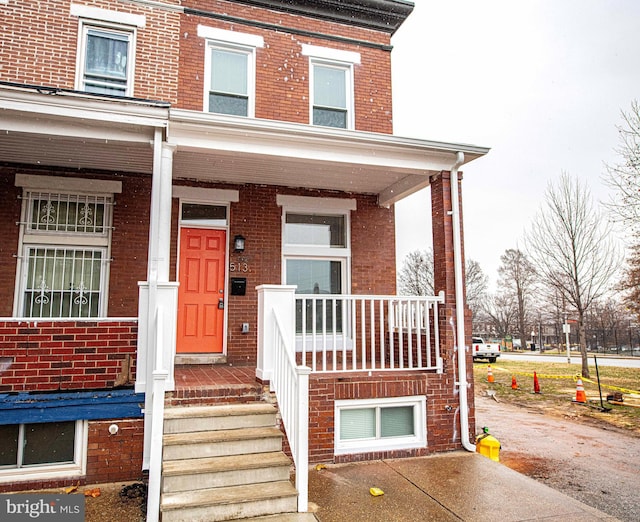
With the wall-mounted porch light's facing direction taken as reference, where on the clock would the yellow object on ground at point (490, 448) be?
The yellow object on ground is roughly at 10 o'clock from the wall-mounted porch light.

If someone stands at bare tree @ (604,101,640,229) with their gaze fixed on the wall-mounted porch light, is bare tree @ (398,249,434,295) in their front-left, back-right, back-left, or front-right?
back-right

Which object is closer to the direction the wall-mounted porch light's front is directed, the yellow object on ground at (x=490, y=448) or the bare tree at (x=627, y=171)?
the yellow object on ground

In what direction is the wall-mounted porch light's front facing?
toward the camera

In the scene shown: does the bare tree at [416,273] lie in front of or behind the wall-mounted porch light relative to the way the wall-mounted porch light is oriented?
behind

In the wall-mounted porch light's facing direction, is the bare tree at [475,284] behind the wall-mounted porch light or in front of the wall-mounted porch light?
behind

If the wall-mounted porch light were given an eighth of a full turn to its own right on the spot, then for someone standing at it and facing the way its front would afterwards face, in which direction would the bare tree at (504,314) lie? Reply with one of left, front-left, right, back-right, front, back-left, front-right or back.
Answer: back

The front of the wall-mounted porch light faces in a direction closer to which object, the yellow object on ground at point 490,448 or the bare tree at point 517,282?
the yellow object on ground

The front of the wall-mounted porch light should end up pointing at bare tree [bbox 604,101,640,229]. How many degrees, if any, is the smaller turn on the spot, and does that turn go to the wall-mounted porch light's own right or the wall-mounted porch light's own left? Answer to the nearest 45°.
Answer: approximately 90° to the wall-mounted porch light's own left

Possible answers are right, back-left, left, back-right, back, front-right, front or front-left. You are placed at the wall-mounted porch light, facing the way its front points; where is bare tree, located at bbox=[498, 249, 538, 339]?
back-left

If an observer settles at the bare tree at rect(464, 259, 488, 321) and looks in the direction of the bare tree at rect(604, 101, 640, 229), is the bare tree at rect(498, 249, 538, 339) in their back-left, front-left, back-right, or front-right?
front-left
